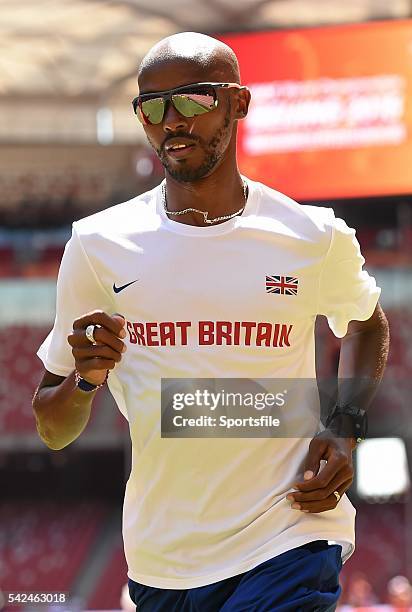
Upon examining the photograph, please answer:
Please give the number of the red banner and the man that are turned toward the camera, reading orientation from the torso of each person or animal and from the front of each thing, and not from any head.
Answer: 2

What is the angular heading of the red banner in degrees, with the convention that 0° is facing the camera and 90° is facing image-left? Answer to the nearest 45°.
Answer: approximately 0°

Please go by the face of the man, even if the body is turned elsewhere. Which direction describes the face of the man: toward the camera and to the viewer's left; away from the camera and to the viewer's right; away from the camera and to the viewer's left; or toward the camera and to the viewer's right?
toward the camera and to the viewer's left

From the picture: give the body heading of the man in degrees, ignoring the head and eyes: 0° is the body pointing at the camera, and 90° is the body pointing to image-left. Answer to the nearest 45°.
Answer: approximately 0°

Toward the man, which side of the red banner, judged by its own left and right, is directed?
front

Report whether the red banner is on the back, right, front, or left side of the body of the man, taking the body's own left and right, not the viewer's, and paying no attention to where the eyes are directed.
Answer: back
